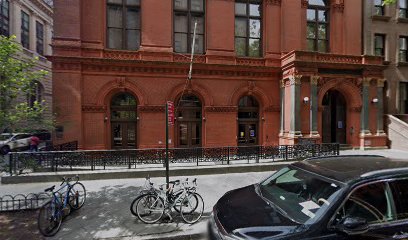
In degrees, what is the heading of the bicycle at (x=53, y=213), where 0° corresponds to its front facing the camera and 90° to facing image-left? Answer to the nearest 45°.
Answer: approximately 225°

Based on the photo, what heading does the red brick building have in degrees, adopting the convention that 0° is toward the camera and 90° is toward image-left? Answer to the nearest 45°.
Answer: approximately 0°

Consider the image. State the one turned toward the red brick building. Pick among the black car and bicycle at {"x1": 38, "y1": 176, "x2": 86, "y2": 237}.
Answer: the bicycle

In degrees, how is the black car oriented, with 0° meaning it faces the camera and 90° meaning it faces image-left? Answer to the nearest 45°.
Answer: approximately 45°

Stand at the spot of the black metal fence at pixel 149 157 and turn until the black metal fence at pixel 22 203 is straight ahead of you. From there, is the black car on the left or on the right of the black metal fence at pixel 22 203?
left

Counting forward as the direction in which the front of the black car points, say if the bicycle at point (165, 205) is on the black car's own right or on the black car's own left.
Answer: on the black car's own right

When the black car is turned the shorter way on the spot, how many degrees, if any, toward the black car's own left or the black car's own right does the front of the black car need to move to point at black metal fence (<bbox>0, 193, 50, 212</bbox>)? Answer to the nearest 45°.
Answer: approximately 45° to the black car's own right

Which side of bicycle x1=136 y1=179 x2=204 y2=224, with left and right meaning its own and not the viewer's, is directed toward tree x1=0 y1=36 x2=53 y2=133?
back

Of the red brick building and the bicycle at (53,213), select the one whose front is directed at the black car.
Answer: the red brick building

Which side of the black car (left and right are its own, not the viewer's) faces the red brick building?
right

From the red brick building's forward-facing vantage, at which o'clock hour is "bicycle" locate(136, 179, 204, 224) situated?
The bicycle is roughly at 12 o'clock from the red brick building.
